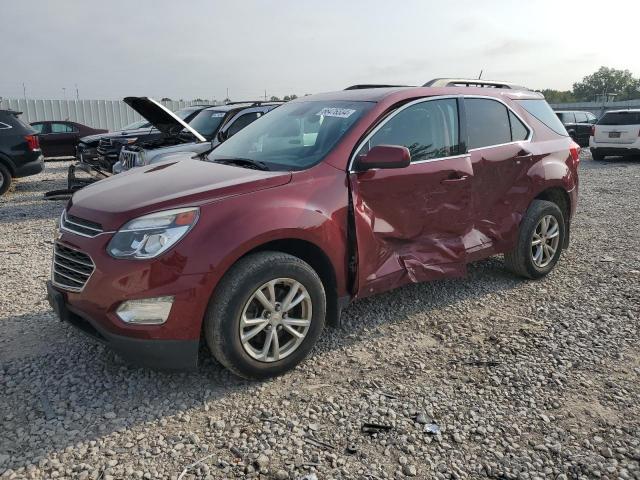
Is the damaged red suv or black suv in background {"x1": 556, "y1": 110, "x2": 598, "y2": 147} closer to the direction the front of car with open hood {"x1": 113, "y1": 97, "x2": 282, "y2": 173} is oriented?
the damaged red suv

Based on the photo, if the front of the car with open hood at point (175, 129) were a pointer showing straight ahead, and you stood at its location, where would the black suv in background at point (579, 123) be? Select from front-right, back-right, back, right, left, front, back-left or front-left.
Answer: back

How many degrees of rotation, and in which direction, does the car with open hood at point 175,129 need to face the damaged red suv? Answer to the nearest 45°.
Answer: approximately 45° to its left

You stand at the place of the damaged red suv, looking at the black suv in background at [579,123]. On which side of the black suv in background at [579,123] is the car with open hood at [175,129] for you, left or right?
left

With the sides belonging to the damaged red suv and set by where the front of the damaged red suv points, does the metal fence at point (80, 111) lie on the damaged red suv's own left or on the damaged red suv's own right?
on the damaged red suv's own right

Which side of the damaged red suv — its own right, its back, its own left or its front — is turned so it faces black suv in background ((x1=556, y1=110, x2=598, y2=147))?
back

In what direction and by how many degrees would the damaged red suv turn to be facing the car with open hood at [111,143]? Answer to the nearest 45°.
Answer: approximately 90° to its right

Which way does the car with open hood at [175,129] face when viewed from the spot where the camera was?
facing the viewer and to the left of the viewer

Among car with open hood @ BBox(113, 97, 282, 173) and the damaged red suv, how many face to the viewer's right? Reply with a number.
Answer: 0
